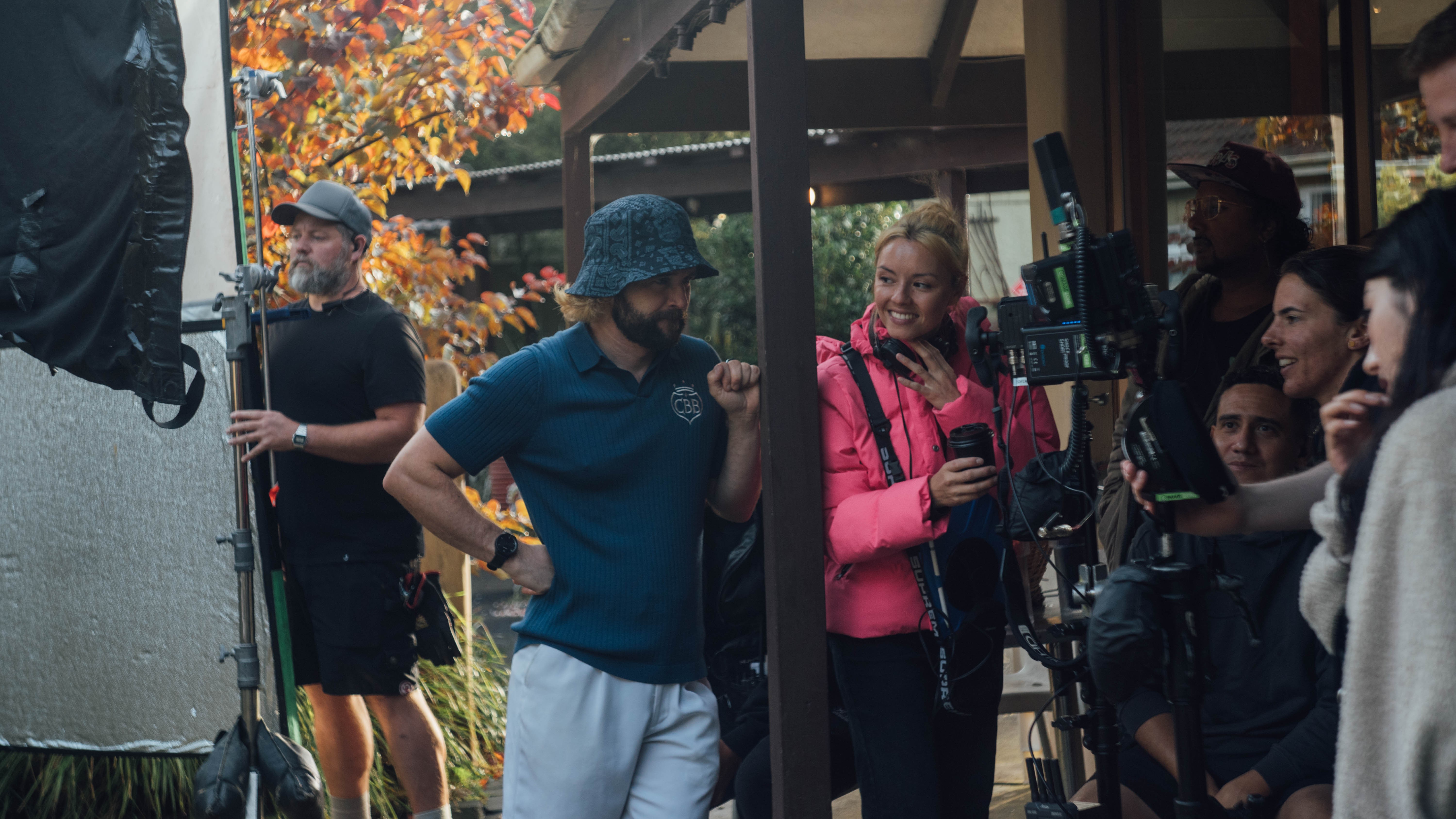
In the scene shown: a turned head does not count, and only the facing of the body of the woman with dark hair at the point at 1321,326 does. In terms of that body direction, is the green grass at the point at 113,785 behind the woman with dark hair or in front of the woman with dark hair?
in front

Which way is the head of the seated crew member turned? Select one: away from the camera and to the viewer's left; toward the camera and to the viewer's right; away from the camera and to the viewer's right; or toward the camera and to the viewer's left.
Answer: toward the camera and to the viewer's left

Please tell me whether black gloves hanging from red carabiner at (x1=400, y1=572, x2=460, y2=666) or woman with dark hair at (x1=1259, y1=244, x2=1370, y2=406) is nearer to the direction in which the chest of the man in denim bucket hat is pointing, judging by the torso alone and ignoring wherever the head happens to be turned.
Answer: the woman with dark hair

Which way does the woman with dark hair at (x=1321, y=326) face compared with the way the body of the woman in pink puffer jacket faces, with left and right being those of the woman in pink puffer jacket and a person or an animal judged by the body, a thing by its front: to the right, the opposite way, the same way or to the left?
to the right

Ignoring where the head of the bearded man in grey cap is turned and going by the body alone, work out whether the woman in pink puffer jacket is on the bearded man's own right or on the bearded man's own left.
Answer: on the bearded man's own left

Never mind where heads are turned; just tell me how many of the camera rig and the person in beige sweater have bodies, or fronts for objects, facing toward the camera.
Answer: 0

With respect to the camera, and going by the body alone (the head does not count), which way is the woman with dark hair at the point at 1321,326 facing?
to the viewer's left

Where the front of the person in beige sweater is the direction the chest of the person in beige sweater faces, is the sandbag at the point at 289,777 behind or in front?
in front

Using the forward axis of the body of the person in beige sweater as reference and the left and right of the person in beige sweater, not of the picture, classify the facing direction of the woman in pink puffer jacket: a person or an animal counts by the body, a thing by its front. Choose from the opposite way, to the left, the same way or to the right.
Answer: to the left

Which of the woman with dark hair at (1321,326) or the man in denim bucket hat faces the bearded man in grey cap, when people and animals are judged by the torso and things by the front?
the woman with dark hair

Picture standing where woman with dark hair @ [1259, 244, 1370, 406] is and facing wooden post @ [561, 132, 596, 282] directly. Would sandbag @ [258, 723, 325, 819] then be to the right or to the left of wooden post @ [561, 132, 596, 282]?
left

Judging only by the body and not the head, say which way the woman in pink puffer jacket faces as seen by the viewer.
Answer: toward the camera

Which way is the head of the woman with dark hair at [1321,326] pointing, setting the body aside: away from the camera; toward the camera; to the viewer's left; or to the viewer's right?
to the viewer's left
